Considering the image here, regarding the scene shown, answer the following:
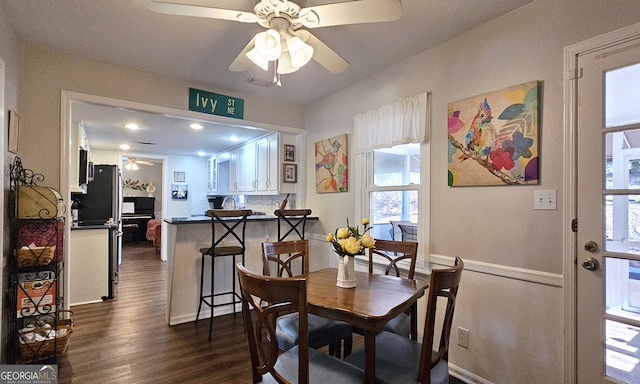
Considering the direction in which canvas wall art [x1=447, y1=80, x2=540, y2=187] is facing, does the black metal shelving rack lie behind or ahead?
ahead

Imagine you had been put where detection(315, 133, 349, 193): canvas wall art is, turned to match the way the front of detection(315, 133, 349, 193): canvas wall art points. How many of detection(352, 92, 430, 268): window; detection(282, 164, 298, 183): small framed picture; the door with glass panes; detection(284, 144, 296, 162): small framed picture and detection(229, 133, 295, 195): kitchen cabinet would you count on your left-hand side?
2

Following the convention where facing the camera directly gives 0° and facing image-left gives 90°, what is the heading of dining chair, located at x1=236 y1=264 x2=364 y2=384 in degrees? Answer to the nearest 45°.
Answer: approximately 225°

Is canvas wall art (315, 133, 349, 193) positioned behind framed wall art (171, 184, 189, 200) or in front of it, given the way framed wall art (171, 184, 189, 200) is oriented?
in front

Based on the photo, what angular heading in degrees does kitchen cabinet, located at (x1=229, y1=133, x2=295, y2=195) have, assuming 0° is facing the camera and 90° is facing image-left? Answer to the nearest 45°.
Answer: approximately 45°

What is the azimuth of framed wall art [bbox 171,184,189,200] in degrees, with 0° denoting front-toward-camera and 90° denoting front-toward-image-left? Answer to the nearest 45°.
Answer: approximately 0°

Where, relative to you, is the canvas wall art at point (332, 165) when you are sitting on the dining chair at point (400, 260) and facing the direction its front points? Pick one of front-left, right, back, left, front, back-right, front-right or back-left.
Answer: right

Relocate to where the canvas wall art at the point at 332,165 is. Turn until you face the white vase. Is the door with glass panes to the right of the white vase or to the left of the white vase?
left

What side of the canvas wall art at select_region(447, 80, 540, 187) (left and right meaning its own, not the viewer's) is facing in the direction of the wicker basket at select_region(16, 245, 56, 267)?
front

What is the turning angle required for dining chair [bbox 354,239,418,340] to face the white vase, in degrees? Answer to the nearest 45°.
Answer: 0° — it already faces it

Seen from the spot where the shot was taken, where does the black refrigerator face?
facing to the right of the viewer

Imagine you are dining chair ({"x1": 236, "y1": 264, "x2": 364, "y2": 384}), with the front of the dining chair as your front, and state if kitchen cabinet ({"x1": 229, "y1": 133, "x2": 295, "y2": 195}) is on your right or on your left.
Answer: on your left
